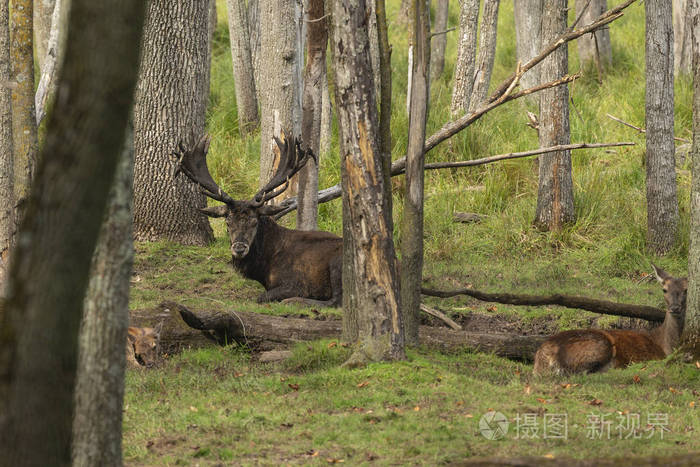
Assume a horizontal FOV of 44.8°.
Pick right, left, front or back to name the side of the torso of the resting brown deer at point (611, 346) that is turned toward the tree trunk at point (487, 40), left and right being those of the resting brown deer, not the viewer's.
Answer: left

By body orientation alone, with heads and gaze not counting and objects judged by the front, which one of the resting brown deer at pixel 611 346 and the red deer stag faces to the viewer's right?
the resting brown deer

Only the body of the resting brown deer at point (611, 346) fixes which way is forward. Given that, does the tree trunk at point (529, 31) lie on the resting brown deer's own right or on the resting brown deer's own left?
on the resting brown deer's own left

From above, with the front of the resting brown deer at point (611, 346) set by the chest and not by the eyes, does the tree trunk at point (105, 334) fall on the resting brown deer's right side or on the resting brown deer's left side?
on the resting brown deer's right side

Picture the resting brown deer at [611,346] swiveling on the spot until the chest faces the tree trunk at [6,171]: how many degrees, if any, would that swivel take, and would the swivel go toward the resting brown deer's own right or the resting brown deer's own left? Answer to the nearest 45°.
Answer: approximately 180°

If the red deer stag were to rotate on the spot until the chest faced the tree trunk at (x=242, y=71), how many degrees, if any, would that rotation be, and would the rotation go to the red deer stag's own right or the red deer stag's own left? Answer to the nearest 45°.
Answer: approximately 135° to the red deer stag's own right

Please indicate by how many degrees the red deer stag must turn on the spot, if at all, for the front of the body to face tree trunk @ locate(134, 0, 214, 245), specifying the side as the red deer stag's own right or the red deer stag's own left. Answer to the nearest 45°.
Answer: approximately 90° to the red deer stag's own right

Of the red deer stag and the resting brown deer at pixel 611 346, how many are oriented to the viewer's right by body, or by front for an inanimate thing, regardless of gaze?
1

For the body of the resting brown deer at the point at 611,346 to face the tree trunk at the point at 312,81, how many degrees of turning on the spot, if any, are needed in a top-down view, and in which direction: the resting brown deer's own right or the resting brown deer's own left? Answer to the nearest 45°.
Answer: approximately 135° to the resting brown deer's own left

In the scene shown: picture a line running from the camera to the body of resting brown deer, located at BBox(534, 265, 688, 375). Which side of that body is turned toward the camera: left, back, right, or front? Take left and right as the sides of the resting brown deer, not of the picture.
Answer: right

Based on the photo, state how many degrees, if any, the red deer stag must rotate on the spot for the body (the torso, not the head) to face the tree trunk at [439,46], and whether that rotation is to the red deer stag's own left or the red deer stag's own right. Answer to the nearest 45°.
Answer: approximately 135° to the red deer stag's own right

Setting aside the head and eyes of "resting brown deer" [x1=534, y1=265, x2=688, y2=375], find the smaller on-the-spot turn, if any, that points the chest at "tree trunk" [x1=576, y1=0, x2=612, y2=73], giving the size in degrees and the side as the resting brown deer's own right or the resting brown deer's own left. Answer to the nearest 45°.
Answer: approximately 90° to the resting brown deer's own left

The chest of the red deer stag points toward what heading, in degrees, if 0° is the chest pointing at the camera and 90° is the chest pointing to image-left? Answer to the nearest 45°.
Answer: approximately 45°

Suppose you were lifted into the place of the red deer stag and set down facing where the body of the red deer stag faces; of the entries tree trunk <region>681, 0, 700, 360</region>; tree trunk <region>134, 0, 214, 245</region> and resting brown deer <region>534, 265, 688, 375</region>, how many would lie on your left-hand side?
2

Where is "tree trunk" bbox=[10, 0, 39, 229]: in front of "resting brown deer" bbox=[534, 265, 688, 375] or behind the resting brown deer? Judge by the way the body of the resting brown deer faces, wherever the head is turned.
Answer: behind

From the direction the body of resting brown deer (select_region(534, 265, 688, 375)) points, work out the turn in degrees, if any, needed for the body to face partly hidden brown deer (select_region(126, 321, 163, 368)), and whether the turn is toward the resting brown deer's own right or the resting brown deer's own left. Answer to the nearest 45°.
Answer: approximately 135° to the resting brown deer's own right
